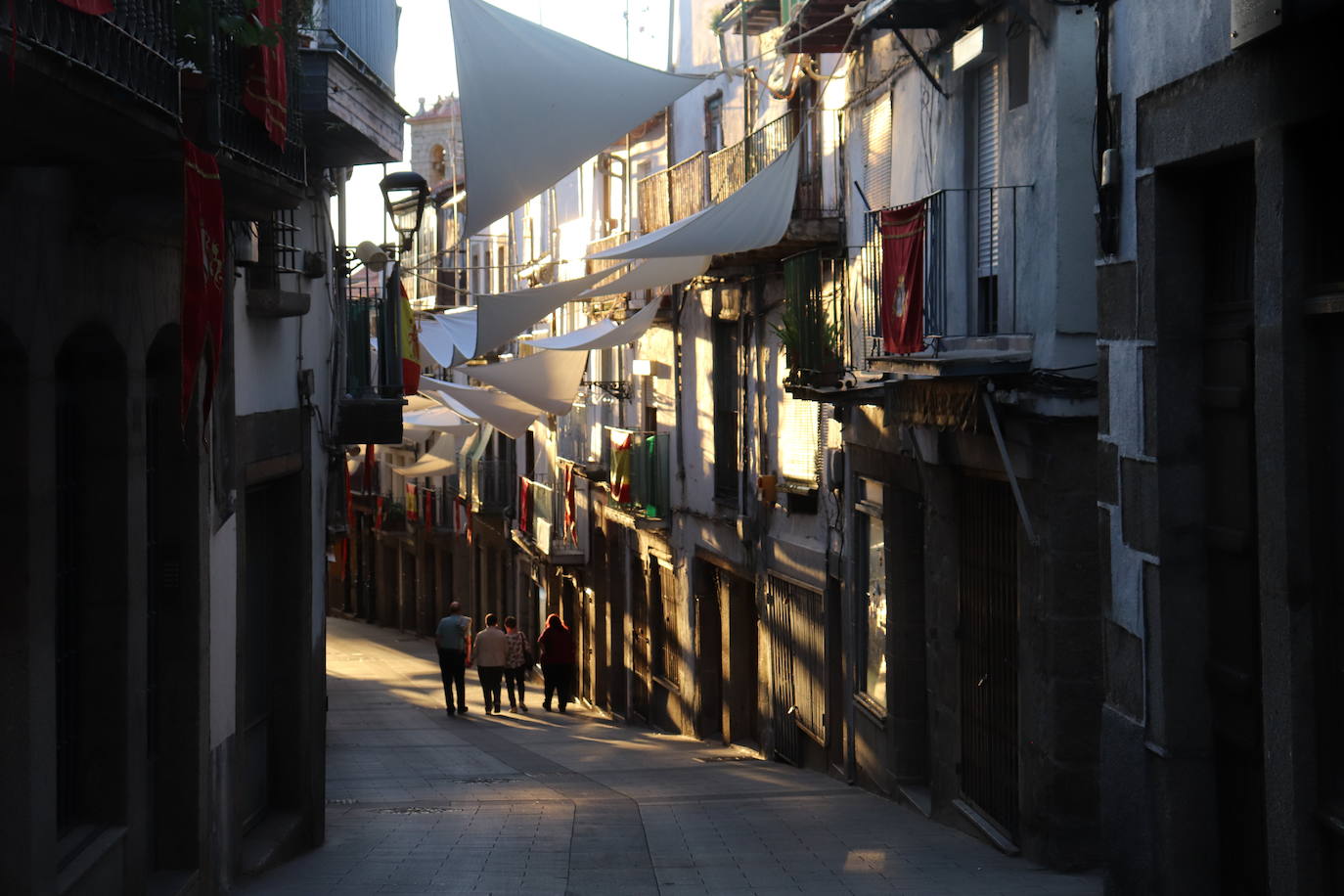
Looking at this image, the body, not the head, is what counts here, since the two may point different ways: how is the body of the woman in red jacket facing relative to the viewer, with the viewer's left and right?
facing away from the viewer

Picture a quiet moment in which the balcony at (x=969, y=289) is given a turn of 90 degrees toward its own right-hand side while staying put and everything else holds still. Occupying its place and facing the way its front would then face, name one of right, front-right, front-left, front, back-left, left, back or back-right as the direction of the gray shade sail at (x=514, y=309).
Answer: front

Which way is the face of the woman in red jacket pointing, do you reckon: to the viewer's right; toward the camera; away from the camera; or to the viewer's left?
away from the camera

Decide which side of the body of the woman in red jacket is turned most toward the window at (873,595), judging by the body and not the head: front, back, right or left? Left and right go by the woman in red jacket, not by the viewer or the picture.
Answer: back

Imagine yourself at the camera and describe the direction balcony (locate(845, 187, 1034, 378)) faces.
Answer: facing the viewer and to the left of the viewer

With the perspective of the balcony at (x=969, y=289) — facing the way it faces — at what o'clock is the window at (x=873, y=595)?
The window is roughly at 4 o'clock from the balcony.

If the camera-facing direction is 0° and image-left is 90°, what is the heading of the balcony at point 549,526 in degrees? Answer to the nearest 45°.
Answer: approximately 45°

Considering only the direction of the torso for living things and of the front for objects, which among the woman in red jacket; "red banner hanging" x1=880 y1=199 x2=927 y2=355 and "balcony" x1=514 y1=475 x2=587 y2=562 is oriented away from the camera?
the woman in red jacket

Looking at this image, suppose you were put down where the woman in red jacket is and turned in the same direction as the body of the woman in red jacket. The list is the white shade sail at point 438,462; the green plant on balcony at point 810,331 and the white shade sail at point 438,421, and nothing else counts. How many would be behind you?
1

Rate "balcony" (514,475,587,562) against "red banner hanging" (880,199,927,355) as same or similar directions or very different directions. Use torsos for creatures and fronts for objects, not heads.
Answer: same or similar directions

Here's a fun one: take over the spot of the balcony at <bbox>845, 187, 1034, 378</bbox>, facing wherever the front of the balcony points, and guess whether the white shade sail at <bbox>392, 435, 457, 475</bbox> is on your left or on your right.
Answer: on your right

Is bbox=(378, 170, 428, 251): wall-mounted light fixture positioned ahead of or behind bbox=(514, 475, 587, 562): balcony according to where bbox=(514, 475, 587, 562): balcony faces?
ahead

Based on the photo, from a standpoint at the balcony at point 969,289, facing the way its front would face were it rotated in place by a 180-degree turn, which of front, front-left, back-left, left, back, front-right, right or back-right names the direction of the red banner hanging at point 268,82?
back

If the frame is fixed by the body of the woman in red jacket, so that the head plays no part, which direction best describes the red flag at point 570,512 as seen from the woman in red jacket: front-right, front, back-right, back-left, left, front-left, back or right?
front

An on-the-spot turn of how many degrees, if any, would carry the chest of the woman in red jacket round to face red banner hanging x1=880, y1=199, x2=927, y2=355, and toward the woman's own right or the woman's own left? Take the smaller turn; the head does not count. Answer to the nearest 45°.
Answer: approximately 180°

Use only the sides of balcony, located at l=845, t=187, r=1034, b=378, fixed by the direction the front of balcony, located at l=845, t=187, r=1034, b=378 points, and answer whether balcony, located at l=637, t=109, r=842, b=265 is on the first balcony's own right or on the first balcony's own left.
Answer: on the first balcony's own right
